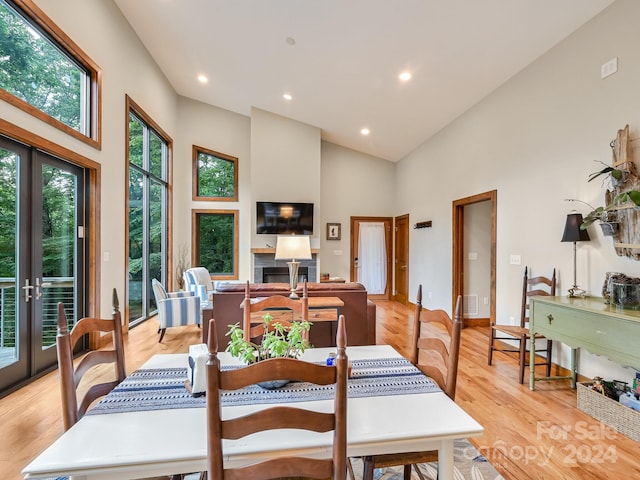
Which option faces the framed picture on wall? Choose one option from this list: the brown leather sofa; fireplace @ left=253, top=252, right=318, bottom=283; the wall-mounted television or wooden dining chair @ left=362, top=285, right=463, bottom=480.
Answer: the brown leather sofa

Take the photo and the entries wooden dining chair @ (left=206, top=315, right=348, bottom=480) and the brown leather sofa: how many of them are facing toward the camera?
0

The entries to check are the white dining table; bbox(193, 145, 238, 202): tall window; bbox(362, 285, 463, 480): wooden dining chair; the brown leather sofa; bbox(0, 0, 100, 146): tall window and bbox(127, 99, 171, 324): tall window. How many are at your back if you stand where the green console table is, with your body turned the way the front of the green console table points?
0

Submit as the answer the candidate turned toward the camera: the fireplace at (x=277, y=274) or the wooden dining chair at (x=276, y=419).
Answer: the fireplace

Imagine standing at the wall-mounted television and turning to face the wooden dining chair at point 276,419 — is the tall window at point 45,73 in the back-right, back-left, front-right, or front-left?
front-right

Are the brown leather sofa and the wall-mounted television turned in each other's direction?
yes

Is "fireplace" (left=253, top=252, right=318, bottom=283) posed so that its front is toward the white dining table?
yes

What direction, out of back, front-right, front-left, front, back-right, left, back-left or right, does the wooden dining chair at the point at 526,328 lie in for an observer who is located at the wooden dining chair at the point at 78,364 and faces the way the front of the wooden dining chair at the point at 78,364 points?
front-left

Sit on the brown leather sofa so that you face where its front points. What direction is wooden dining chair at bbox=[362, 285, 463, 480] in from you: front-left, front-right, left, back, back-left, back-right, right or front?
back

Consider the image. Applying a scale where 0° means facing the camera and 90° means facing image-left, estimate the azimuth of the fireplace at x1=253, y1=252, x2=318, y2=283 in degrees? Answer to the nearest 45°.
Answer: approximately 0°

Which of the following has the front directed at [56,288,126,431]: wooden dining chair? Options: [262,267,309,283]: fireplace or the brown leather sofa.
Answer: the fireplace

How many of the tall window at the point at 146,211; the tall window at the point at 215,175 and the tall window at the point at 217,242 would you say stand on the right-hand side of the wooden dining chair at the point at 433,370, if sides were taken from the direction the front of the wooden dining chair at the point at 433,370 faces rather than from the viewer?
3

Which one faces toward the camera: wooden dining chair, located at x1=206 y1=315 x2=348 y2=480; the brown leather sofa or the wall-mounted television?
the wall-mounted television

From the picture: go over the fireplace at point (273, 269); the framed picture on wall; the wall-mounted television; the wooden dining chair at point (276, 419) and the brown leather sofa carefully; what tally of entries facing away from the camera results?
2

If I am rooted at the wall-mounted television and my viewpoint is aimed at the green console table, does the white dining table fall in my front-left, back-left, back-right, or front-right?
front-right

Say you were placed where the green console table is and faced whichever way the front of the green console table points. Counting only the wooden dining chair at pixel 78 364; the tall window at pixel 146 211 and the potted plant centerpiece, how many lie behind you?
0

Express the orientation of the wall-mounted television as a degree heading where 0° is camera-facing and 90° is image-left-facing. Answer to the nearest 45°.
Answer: approximately 0°

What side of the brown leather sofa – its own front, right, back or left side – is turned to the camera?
back

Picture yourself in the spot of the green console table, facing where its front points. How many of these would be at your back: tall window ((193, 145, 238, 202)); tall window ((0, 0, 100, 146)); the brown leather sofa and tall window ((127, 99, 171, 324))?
0

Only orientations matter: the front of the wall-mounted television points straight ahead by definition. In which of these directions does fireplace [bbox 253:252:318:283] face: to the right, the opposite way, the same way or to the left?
the same way

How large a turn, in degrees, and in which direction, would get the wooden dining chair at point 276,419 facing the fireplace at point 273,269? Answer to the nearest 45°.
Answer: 0° — it already faces it
